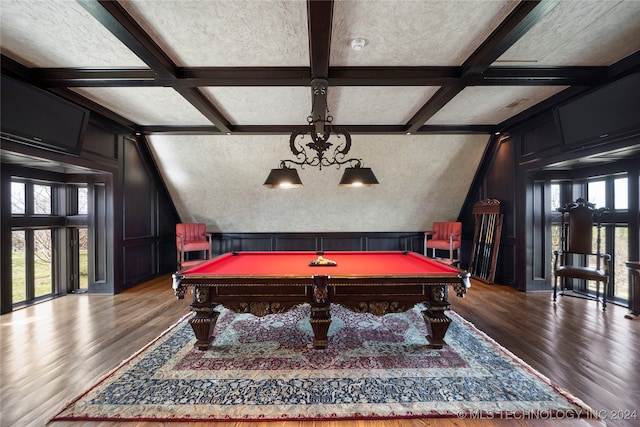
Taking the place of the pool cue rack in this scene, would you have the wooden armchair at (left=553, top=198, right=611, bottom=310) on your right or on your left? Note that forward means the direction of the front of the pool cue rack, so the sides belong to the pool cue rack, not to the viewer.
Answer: on your left

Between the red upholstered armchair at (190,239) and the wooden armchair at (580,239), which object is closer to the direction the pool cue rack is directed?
the red upholstered armchair

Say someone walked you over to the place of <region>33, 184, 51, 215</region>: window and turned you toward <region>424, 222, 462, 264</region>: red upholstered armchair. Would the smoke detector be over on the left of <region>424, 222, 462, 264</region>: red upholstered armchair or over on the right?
right

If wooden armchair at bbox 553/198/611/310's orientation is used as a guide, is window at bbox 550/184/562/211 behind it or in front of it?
behind

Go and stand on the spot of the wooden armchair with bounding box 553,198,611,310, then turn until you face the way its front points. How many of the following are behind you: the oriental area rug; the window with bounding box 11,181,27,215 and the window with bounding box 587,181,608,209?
1

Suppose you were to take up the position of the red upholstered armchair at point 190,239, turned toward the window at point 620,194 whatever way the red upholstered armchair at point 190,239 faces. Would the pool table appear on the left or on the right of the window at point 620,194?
right
